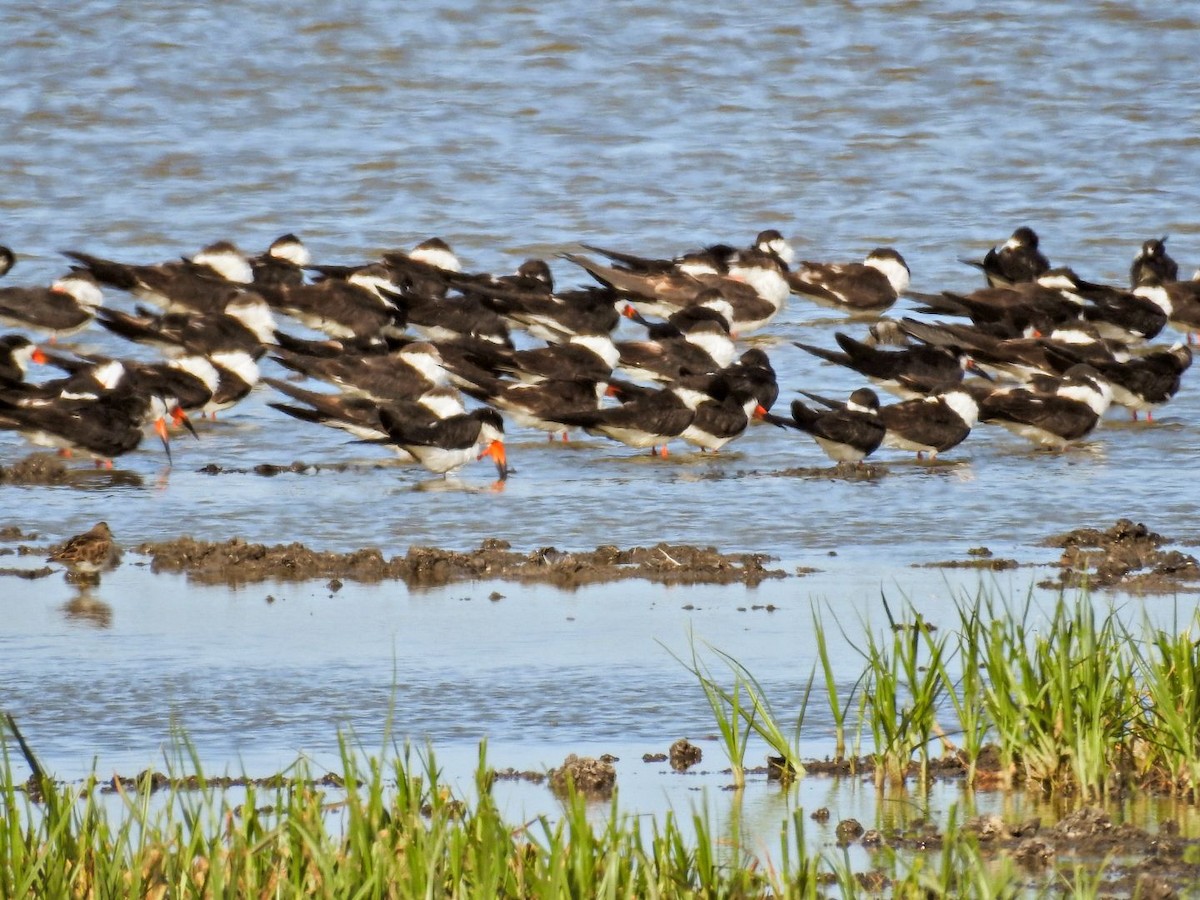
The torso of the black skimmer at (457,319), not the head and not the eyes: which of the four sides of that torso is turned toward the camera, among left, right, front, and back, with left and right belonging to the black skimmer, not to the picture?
right

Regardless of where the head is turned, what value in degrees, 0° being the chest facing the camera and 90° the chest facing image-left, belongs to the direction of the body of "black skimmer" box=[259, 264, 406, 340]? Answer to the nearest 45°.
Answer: approximately 270°

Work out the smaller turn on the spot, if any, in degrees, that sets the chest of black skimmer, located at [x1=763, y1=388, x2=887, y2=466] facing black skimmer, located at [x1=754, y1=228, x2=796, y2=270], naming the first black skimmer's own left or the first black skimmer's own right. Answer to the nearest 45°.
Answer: approximately 90° to the first black skimmer's own left

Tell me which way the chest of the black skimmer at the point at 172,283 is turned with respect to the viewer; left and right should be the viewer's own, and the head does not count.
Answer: facing to the right of the viewer

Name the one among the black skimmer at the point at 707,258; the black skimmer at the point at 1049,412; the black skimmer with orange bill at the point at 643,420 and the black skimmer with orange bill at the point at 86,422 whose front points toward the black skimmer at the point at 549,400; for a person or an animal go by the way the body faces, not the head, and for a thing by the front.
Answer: the black skimmer with orange bill at the point at 86,422

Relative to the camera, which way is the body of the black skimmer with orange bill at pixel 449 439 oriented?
to the viewer's right

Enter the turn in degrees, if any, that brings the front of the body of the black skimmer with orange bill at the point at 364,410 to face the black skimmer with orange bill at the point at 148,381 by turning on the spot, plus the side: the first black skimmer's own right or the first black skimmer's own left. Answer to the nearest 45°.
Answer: approximately 135° to the first black skimmer's own left

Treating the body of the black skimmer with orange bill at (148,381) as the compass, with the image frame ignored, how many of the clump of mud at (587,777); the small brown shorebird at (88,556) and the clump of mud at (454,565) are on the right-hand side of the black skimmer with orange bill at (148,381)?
3

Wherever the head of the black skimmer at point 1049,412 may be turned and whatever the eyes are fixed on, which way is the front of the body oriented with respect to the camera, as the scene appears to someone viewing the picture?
to the viewer's right

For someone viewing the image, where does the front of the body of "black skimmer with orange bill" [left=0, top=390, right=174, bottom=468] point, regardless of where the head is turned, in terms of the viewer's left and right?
facing to the right of the viewer

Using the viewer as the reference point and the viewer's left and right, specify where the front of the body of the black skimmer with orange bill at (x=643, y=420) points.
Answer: facing to the right of the viewer

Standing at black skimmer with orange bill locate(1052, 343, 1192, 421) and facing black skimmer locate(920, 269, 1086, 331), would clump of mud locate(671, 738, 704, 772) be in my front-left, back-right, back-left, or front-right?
back-left

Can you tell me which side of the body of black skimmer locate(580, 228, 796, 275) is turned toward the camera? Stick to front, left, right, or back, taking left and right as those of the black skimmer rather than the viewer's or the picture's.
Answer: right

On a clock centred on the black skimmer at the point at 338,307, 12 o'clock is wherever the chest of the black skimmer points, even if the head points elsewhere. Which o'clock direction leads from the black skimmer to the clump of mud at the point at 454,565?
The clump of mud is roughly at 3 o'clock from the black skimmer.
